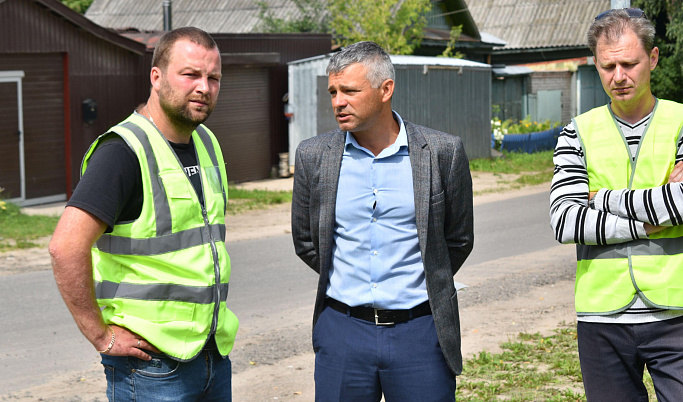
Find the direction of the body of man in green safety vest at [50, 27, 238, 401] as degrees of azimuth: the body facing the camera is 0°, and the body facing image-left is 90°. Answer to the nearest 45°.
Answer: approximately 315°

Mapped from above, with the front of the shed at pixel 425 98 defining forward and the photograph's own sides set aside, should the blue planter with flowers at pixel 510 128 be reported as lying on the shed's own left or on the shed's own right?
on the shed's own left

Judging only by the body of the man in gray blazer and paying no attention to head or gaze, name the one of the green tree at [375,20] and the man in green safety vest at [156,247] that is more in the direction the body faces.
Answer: the man in green safety vest

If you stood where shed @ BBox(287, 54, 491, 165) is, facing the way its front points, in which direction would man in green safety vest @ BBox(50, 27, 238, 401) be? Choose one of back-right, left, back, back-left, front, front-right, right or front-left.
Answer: front-right

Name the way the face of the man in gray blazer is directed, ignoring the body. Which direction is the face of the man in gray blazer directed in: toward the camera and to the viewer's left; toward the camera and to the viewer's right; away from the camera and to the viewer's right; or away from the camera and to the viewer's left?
toward the camera and to the viewer's left

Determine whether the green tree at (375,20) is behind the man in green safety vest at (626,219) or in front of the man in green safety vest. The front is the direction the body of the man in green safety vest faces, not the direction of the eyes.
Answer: behind

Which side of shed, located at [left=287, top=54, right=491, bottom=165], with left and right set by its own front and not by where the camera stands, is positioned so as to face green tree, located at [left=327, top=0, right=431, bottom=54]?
back

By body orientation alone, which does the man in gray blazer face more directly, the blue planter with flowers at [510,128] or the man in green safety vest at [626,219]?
the man in green safety vest

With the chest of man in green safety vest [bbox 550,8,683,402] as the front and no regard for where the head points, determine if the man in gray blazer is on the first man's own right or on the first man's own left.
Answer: on the first man's own right

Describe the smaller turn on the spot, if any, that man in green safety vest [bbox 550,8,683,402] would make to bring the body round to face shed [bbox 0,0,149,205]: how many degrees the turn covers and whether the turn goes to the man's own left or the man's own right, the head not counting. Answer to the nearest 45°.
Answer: approximately 135° to the man's own right

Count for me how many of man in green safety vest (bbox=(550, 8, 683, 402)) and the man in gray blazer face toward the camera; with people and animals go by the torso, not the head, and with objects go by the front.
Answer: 2

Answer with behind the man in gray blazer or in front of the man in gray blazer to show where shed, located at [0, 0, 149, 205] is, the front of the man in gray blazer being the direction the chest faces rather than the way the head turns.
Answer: behind

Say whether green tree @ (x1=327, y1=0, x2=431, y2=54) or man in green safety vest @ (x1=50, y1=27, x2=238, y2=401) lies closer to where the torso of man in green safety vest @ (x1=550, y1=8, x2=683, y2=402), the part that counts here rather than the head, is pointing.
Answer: the man in green safety vest

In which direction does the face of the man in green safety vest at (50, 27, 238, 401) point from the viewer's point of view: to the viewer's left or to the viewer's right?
to the viewer's right
